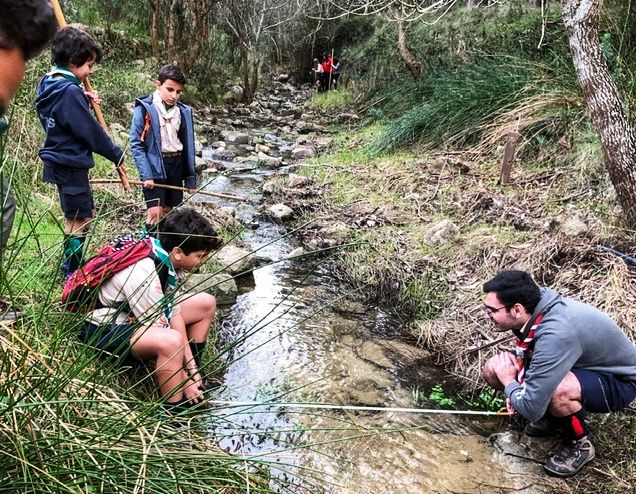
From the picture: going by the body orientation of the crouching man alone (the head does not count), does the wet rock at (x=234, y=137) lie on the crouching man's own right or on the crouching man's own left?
on the crouching man's own right

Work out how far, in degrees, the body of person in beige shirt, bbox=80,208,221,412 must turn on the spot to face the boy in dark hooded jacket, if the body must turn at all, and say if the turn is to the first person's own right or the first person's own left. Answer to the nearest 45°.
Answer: approximately 90° to the first person's own left

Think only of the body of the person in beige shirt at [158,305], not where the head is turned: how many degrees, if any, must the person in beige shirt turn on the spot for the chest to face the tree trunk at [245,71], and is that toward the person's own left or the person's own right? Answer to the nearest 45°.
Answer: approximately 90° to the person's own left

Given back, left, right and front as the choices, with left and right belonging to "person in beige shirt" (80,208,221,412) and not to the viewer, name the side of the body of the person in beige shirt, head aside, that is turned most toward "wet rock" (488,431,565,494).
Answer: front

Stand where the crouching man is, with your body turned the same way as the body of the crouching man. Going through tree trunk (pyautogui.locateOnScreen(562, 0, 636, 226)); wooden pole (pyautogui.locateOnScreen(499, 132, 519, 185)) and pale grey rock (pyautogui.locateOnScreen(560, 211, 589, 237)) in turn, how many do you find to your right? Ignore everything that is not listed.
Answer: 3

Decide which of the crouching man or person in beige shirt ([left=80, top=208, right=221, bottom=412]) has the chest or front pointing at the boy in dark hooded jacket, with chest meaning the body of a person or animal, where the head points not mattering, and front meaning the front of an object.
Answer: the crouching man

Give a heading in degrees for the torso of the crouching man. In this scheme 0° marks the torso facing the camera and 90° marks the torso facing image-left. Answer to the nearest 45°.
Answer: approximately 90°

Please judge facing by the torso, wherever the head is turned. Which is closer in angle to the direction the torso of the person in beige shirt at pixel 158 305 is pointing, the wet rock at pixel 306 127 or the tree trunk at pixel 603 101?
the tree trunk

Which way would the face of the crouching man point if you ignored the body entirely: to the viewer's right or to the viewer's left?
to the viewer's left

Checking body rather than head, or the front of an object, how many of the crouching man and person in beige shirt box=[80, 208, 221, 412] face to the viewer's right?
1

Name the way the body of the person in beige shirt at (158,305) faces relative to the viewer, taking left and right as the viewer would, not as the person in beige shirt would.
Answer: facing to the right of the viewer

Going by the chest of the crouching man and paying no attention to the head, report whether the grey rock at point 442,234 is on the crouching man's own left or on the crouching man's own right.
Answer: on the crouching man's own right

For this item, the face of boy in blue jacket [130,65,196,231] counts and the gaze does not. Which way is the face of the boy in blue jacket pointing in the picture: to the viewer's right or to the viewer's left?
to the viewer's right

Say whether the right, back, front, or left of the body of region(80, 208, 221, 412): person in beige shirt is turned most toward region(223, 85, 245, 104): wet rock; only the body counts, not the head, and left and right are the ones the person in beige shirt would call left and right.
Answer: left
